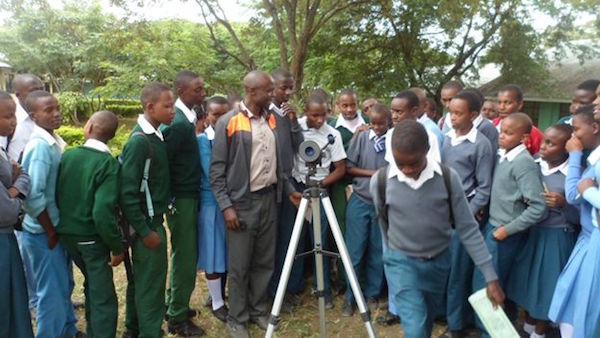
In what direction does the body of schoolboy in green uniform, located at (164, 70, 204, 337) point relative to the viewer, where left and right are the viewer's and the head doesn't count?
facing to the right of the viewer

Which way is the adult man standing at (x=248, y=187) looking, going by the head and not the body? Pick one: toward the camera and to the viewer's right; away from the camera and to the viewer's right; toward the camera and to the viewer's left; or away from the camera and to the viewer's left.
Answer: toward the camera and to the viewer's right

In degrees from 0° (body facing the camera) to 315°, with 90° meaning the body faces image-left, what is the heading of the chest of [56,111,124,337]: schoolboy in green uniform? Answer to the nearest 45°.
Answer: approximately 225°

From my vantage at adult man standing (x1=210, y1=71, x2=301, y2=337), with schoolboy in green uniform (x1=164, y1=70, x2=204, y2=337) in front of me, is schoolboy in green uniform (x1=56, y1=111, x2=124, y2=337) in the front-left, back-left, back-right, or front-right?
front-left

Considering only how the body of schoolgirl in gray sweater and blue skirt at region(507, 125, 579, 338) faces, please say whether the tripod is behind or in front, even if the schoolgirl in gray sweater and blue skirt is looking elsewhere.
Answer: in front

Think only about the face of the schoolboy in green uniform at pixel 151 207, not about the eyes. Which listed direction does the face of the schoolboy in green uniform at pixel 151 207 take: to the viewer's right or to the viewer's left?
to the viewer's right

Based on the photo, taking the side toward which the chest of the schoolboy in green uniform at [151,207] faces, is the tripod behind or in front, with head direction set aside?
in front

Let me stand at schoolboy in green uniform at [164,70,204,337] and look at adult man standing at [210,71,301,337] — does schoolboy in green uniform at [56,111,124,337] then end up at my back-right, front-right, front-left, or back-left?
back-right
